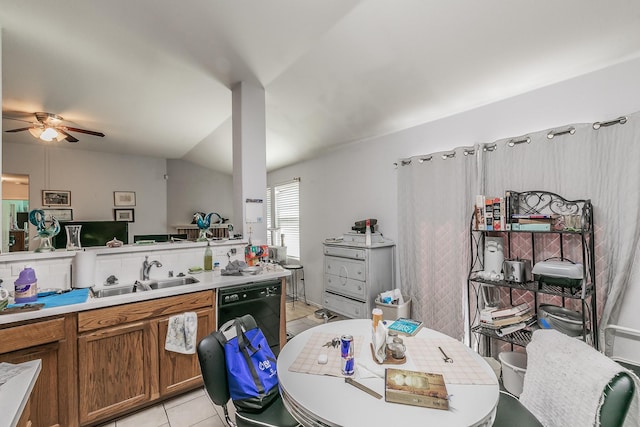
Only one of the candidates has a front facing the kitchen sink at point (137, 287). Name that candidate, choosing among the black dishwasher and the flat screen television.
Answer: the flat screen television

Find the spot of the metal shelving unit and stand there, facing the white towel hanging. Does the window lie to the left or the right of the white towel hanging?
right

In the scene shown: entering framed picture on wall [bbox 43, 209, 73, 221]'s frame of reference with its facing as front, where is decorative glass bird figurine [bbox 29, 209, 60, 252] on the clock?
The decorative glass bird figurine is roughly at 12 o'clock from the framed picture on wall.

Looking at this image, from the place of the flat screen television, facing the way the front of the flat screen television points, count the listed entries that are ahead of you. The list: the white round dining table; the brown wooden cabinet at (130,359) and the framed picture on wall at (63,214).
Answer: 2

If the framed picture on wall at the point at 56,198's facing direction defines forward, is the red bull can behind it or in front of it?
in front

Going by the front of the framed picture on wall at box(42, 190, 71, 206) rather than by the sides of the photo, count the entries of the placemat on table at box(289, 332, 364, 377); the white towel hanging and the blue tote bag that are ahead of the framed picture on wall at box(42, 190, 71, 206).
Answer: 3

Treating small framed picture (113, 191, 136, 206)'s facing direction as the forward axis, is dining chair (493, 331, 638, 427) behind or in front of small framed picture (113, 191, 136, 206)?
in front

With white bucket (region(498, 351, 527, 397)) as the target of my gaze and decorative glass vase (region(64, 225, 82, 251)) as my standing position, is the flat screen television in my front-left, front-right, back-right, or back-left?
back-left

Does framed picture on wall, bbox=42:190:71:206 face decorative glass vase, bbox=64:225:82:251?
yes

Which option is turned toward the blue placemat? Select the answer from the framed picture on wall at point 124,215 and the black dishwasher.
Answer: the framed picture on wall

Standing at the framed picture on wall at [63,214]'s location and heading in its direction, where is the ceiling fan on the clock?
The ceiling fan is roughly at 12 o'clock from the framed picture on wall.

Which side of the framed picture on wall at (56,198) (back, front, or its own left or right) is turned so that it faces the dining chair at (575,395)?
front

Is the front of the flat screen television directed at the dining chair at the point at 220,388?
yes

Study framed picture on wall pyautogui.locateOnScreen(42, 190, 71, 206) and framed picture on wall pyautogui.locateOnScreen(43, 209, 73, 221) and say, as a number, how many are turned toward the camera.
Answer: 2

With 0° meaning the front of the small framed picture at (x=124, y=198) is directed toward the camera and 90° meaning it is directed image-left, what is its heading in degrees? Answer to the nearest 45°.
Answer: approximately 0°
